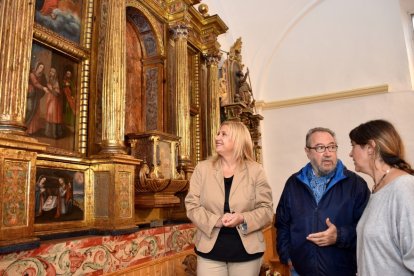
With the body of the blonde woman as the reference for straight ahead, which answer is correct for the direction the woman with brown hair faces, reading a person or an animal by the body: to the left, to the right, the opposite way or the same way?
to the right

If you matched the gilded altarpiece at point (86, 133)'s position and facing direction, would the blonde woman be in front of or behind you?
in front

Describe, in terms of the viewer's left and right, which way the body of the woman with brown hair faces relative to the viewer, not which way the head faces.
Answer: facing to the left of the viewer

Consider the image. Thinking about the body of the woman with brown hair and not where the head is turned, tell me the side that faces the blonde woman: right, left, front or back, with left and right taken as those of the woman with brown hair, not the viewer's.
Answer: front

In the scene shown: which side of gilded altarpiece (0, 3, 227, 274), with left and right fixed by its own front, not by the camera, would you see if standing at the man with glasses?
front

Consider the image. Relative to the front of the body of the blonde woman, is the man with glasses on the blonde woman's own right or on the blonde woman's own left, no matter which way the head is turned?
on the blonde woman's own left

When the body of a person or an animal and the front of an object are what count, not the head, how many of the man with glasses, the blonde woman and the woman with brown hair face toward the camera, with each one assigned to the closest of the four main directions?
2

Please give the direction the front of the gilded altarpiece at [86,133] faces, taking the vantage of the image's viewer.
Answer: facing the viewer and to the right of the viewer

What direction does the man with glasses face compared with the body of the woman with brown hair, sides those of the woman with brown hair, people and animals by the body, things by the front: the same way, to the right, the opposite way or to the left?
to the left

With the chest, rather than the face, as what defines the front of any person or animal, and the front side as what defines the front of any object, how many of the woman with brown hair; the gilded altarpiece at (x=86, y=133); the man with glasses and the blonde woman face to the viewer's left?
1

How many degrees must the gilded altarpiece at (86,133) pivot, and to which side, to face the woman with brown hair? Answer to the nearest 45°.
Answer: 0° — it already faces them

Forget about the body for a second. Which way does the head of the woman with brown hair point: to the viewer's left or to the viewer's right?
to the viewer's left

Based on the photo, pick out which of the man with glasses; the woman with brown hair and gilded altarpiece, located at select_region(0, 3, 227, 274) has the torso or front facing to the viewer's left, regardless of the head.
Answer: the woman with brown hair

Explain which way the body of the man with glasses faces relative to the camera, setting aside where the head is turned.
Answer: toward the camera

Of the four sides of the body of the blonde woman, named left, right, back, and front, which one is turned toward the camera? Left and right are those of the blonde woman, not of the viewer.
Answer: front
